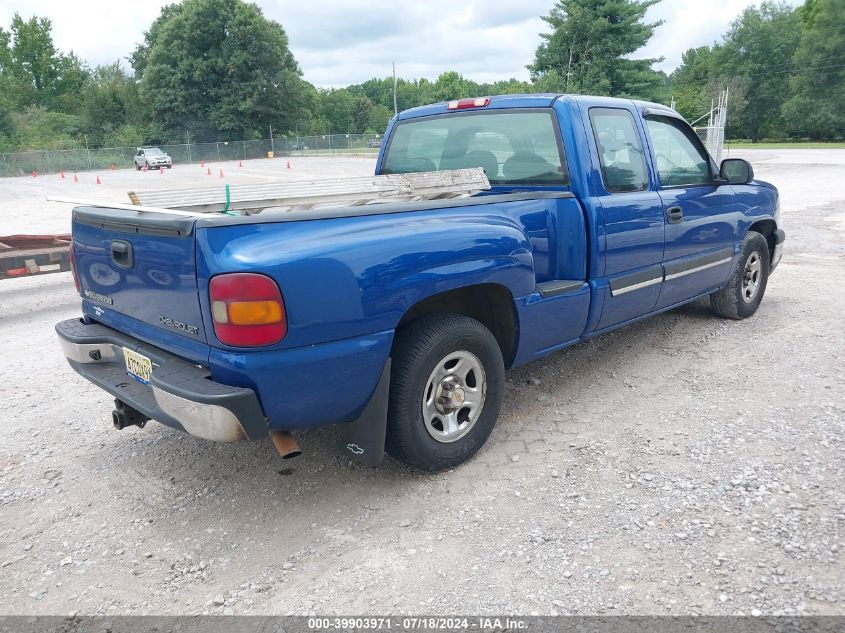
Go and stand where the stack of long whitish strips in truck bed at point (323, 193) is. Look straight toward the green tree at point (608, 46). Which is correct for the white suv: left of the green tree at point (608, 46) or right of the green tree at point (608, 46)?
left

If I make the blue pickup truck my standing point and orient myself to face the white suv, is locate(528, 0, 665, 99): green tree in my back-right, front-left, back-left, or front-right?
front-right

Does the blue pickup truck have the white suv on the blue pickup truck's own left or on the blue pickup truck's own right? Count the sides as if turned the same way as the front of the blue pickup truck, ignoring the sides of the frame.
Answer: on the blue pickup truck's own left

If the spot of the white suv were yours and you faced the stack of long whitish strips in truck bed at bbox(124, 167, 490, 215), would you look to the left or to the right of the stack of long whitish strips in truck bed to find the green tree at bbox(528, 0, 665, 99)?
left

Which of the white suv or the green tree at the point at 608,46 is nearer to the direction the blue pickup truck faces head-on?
the green tree

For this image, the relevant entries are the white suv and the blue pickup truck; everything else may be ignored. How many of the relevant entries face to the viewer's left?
0

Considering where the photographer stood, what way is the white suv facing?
facing the viewer and to the right of the viewer

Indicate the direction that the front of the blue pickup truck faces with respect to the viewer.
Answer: facing away from the viewer and to the right of the viewer

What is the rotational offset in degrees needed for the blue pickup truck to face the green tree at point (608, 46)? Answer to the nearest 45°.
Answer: approximately 45° to its left

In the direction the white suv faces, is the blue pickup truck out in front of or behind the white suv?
in front
